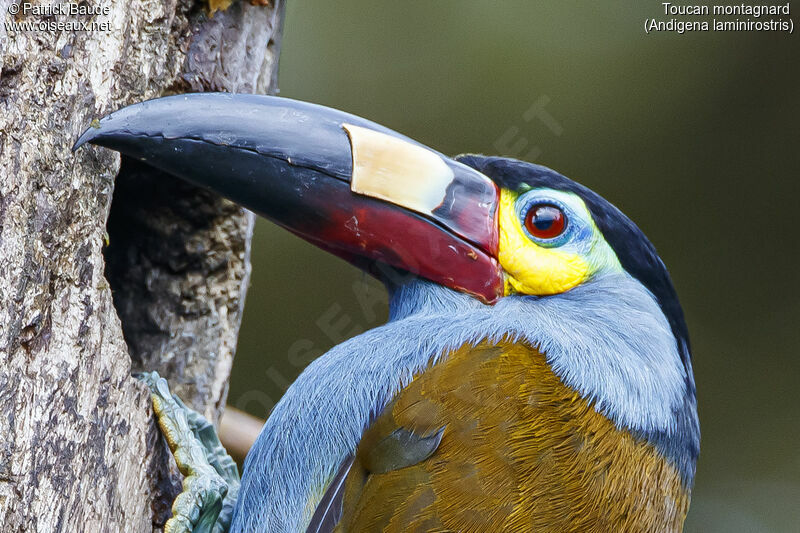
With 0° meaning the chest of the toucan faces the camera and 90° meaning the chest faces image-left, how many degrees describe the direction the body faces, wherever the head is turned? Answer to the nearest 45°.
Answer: approximately 90°
